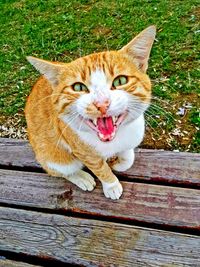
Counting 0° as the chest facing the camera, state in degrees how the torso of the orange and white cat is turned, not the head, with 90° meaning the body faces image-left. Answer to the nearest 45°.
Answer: approximately 315°
